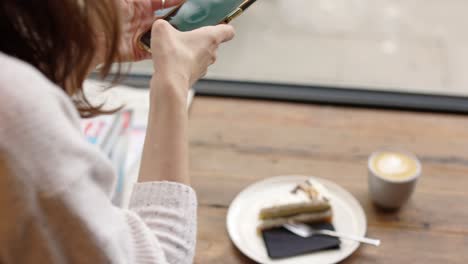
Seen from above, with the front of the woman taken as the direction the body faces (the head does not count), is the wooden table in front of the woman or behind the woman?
in front

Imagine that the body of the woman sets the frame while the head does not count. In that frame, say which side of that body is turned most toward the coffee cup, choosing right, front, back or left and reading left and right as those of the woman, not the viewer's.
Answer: front

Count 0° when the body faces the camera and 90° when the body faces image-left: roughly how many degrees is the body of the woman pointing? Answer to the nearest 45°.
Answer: approximately 225°

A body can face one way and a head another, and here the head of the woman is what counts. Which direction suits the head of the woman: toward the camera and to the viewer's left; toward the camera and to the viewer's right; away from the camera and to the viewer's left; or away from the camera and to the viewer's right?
away from the camera and to the viewer's right
